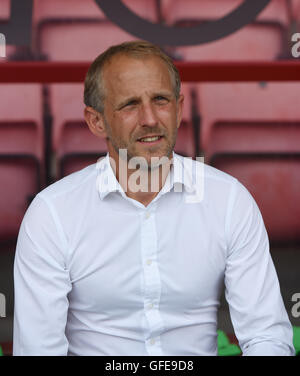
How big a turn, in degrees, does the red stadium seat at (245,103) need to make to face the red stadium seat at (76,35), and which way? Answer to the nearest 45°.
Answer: approximately 90° to its right

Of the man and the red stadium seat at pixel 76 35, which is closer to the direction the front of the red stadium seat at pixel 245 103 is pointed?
the man

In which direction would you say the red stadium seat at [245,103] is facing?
toward the camera

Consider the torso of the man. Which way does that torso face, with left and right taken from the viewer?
facing the viewer

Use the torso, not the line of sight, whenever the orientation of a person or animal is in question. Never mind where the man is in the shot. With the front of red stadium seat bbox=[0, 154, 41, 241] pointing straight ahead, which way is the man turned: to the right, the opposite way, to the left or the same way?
the same way

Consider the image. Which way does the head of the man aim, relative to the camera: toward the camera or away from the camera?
toward the camera

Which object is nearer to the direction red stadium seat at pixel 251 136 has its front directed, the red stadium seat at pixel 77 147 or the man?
the man

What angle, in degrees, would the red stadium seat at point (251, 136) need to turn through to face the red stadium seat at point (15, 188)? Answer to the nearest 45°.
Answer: approximately 90° to its right

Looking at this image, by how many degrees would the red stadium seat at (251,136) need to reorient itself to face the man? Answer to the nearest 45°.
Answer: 0° — it already faces them

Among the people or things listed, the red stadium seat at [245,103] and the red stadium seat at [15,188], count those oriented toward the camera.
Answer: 2

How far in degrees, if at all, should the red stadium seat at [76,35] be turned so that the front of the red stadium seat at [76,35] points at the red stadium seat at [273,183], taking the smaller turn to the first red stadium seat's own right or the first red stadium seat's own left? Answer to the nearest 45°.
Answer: approximately 90° to the first red stadium seat's own left

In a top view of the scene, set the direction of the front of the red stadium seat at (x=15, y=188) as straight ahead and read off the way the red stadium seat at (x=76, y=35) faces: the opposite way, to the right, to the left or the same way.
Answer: the same way

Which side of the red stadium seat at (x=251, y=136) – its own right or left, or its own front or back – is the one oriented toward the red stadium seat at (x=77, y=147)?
right
